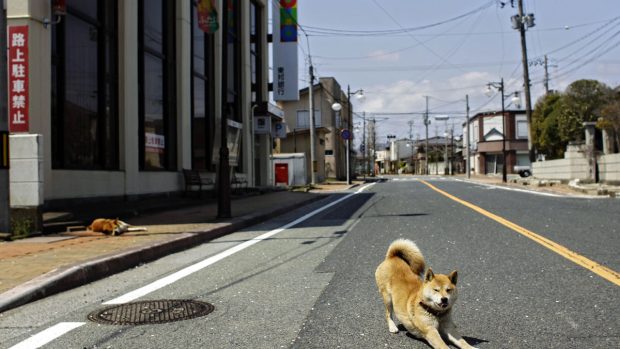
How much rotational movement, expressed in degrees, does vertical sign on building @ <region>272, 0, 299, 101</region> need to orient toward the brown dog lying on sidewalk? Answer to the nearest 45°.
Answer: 0° — it already faces it

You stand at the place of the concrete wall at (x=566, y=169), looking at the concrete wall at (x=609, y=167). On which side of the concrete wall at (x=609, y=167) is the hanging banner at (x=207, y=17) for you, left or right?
right

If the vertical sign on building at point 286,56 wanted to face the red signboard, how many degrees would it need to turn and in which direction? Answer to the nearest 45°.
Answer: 0° — it already faces it

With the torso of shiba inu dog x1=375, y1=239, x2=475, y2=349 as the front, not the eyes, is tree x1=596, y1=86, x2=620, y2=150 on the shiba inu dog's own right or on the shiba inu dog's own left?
on the shiba inu dog's own left

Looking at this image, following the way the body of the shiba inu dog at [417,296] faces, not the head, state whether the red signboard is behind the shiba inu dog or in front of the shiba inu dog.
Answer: behind

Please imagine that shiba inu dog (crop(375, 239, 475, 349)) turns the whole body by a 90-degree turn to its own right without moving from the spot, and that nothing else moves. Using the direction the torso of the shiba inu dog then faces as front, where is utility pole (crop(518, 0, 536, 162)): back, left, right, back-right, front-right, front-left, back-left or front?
back-right

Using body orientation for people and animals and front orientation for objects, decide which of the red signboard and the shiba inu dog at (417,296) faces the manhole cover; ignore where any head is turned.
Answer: the red signboard

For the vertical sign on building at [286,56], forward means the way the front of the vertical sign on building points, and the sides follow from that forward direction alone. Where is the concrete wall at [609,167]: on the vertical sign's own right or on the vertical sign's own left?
on the vertical sign's own left

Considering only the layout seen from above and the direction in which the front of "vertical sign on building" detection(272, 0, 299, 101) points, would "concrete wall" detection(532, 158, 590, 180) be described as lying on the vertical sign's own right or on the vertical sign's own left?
on the vertical sign's own left

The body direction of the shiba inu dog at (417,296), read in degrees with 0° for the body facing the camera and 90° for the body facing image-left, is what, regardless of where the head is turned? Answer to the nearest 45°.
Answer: approximately 315°

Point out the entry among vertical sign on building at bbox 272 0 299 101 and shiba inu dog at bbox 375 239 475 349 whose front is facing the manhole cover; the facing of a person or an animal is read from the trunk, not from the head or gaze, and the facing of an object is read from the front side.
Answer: the vertical sign on building
